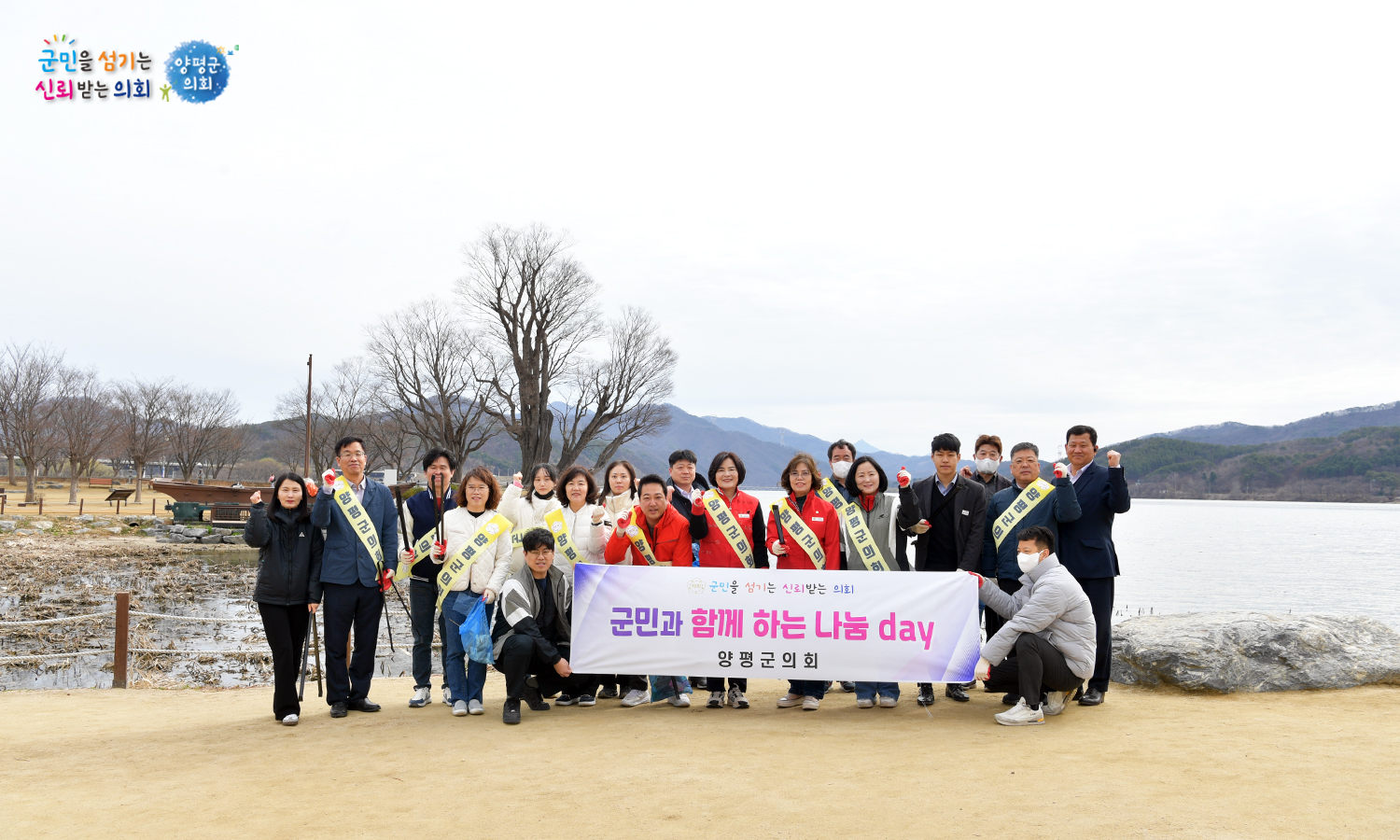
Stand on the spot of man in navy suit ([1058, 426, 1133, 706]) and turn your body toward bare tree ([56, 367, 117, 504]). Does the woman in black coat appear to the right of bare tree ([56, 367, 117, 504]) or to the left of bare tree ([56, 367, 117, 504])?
left

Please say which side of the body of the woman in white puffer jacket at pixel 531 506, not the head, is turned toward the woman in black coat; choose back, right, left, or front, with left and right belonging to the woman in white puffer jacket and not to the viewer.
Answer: right

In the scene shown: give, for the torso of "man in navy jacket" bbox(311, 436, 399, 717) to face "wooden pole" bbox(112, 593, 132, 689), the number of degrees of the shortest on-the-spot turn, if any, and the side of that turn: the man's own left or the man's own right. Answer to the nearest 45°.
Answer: approximately 135° to the man's own right

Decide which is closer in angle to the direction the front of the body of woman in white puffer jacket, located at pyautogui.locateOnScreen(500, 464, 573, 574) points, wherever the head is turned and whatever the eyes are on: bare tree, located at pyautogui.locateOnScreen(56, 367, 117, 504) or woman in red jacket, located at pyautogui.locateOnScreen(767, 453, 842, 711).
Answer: the woman in red jacket

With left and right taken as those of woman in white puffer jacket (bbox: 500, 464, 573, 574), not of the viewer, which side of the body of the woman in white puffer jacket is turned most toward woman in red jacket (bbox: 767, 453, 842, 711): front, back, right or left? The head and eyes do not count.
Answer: left

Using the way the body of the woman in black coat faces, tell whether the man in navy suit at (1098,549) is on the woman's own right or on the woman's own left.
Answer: on the woman's own left
